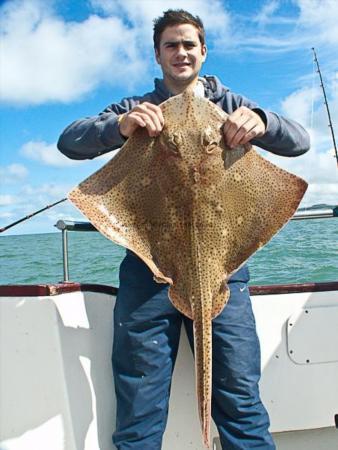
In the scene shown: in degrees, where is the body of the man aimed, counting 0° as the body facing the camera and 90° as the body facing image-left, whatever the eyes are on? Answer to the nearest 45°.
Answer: approximately 0°
